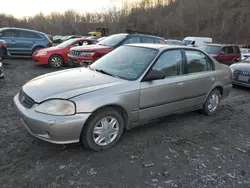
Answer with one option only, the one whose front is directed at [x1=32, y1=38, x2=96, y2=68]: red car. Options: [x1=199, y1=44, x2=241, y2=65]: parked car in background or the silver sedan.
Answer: the parked car in background

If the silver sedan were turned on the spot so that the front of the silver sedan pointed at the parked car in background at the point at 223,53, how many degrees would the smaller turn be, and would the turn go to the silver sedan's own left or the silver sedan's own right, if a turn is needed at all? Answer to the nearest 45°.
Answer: approximately 180°

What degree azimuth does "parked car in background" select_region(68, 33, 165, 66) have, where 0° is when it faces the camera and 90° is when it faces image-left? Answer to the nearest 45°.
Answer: approximately 45°

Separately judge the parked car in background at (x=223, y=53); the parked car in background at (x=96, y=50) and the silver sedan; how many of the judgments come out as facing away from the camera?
0

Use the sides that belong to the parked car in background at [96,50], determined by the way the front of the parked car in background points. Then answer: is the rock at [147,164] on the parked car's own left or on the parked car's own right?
on the parked car's own left

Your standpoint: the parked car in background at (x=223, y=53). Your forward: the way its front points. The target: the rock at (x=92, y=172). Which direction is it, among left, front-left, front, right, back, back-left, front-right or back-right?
front-left

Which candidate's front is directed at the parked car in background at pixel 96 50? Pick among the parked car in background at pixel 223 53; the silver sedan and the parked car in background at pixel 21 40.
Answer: the parked car in background at pixel 223 53

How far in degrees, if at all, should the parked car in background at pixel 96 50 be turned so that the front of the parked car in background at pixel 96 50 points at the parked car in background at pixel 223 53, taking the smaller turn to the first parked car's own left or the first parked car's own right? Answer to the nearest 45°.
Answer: approximately 180°

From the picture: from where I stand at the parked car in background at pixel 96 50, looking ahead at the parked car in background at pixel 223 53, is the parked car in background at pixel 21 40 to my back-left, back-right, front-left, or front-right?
back-left

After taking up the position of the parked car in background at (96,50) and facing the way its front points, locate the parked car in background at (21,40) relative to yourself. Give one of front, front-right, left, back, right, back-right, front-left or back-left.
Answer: right

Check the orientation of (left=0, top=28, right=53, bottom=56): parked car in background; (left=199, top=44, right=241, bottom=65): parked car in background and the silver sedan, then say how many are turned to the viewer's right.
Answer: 0

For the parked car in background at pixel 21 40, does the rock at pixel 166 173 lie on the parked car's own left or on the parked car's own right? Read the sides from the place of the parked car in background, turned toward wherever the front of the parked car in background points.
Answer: on the parked car's own left

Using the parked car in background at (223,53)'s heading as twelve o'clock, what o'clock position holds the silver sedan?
The silver sedan is roughly at 11 o'clock from the parked car in background.

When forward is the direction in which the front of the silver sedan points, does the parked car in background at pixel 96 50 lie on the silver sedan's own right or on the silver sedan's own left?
on the silver sedan's own right

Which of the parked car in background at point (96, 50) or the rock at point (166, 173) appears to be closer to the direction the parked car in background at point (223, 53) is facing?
the parked car in background

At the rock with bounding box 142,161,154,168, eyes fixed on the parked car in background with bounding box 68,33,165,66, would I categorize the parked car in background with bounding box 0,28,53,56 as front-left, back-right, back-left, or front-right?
front-left
